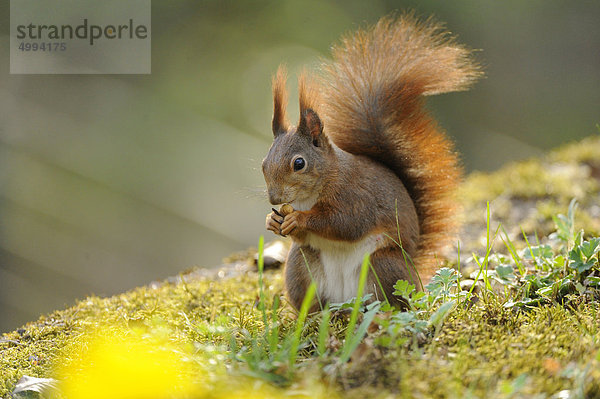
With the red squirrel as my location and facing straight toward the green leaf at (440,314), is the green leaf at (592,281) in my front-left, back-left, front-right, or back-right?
front-left

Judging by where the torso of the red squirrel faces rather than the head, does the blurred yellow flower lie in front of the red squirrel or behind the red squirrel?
in front

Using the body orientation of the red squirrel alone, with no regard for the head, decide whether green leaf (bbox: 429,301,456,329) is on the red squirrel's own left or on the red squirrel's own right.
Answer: on the red squirrel's own left

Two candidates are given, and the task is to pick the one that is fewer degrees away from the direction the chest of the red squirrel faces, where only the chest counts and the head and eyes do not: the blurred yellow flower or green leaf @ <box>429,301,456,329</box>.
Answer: the blurred yellow flower

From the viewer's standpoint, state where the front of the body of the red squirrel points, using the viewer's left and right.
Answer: facing the viewer and to the left of the viewer
